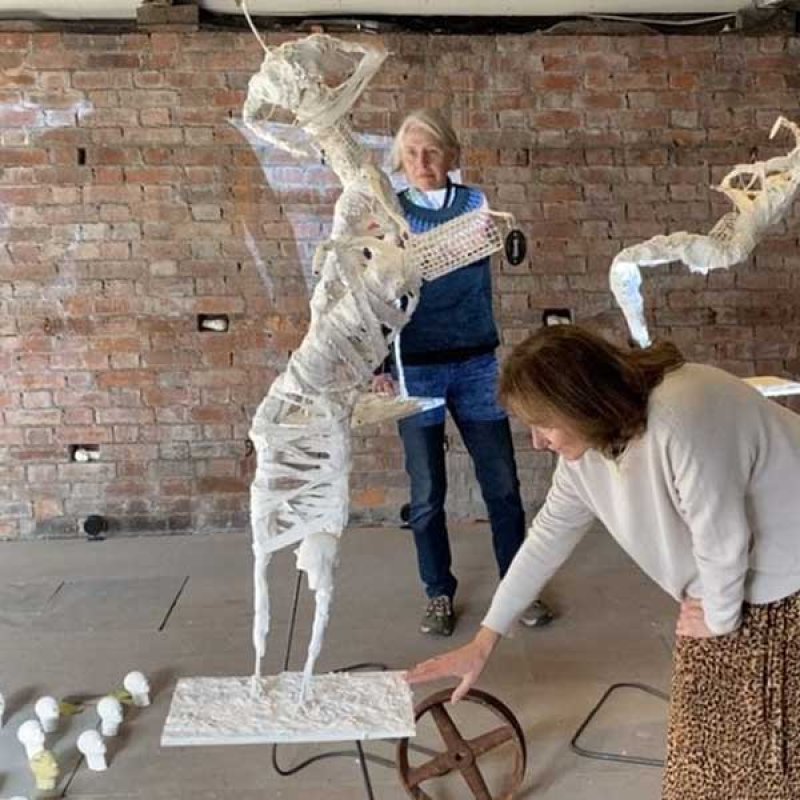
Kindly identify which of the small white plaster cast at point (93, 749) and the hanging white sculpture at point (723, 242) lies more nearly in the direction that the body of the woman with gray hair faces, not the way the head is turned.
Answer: the small white plaster cast

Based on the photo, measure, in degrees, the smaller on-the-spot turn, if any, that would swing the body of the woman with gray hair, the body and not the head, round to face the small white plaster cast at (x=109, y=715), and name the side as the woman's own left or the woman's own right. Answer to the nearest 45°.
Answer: approximately 45° to the woman's own right

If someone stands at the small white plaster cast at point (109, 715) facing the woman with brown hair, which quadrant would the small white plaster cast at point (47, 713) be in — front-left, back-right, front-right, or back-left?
back-right

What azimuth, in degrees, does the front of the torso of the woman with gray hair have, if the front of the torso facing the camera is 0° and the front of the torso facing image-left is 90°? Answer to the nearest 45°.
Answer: approximately 0°

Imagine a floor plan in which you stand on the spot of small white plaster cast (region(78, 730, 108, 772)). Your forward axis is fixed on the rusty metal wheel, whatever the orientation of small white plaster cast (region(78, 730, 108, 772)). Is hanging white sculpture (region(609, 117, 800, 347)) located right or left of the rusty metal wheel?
left

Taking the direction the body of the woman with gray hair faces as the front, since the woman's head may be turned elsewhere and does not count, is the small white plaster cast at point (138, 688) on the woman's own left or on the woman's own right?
on the woman's own right

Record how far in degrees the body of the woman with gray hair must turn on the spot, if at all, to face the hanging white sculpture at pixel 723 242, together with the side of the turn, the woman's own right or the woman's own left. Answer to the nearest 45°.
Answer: approximately 90° to the woman's own left

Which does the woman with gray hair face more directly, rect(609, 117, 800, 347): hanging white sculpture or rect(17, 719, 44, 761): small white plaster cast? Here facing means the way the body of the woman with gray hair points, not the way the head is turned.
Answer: the small white plaster cast

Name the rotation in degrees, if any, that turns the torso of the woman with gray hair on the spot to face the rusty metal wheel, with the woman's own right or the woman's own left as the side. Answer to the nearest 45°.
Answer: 0° — they already face it

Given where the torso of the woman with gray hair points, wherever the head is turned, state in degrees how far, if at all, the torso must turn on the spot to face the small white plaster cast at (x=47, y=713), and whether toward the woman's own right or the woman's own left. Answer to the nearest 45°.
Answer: approximately 45° to the woman's own right

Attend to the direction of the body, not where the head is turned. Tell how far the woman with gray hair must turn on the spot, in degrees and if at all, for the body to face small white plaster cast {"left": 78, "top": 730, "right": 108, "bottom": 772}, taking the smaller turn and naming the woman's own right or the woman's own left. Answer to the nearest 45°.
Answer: approximately 45° to the woman's own right
